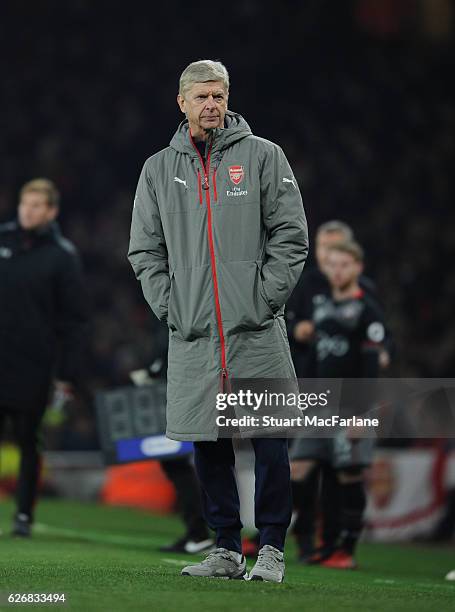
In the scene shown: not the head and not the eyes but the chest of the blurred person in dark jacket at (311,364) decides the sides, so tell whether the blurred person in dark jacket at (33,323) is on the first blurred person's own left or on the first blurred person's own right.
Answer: on the first blurred person's own right

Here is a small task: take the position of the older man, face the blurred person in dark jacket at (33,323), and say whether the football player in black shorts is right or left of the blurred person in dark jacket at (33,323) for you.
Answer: right

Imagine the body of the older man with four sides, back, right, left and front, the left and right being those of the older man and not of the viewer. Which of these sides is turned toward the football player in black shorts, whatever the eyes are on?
back

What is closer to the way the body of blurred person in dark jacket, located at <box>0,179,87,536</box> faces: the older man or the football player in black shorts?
the older man

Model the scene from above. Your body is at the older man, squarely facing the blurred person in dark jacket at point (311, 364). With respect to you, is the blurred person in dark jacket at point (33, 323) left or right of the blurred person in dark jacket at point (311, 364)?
left

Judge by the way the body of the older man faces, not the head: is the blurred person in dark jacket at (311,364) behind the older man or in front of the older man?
behind

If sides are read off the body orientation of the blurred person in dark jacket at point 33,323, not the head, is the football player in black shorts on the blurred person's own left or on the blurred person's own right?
on the blurred person's own left

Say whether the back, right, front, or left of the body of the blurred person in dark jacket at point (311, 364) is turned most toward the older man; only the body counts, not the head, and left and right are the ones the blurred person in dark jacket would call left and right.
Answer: front

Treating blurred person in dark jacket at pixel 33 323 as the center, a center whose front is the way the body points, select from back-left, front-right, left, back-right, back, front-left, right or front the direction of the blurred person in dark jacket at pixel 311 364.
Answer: back-left
